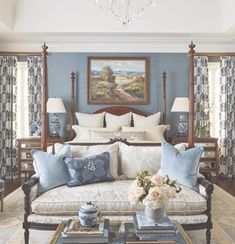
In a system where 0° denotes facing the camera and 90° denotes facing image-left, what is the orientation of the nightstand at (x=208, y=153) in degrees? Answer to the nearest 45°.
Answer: approximately 0°

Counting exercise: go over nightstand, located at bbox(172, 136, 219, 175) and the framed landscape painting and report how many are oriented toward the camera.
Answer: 2

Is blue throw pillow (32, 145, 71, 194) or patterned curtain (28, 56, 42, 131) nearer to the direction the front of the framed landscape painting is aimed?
the blue throw pillow

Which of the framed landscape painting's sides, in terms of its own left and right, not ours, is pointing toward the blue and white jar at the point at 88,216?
front

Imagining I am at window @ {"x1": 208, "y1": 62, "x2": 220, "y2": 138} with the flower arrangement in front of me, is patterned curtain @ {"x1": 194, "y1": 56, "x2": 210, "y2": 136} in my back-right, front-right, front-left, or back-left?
front-right

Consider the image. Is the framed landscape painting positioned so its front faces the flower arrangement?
yes

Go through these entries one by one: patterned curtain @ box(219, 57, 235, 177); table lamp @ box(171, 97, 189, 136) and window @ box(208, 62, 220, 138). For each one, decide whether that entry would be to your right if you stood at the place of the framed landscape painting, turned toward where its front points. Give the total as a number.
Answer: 0

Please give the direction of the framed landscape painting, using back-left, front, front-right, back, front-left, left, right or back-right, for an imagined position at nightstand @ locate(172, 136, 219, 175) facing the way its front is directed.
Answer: right

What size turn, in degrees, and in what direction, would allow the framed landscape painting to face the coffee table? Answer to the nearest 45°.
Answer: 0° — it already faces it

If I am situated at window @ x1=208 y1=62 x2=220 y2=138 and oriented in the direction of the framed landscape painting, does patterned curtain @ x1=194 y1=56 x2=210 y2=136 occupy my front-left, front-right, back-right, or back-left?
front-left

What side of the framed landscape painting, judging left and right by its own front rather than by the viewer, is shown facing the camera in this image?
front

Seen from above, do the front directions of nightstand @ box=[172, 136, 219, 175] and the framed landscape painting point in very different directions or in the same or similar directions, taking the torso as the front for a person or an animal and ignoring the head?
same or similar directions

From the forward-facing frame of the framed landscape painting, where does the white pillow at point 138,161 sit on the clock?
The white pillow is roughly at 12 o'clock from the framed landscape painting.
